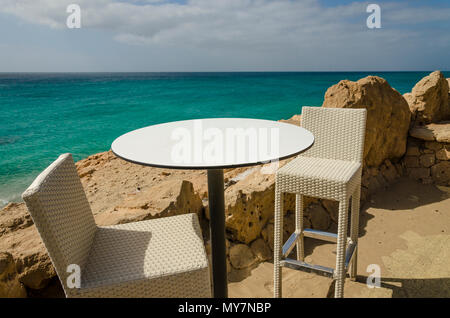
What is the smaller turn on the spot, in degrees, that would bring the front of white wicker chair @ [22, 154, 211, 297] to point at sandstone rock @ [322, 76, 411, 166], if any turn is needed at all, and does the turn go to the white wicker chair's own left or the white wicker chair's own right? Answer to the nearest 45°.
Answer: approximately 45° to the white wicker chair's own left

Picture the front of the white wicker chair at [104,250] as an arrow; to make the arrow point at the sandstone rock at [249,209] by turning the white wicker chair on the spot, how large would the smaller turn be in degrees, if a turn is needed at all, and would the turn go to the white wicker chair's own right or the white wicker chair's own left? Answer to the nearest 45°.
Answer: approximately 45° to the white wicker chair's own left

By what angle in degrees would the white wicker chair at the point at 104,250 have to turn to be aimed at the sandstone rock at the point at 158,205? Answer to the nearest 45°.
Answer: approximately 90° to its left

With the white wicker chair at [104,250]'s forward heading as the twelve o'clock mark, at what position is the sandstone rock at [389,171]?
The sandstone rock is roughly at 11 o'clock from the white wicker chair.

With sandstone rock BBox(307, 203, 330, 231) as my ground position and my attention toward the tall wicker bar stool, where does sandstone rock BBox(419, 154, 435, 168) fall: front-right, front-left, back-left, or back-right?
back-left

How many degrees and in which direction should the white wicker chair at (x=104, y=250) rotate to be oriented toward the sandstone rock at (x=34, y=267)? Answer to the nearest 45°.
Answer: approximately 135° to its left

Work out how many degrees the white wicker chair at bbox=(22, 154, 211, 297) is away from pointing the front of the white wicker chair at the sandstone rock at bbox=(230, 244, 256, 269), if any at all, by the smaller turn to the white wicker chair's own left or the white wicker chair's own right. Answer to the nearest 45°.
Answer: approximately 45° to the white wicker chair's own left

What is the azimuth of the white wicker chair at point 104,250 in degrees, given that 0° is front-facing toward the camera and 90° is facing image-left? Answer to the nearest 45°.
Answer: approximately 270°
